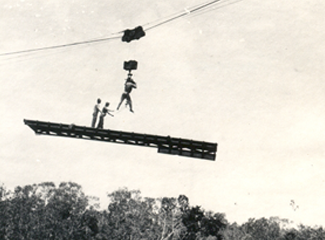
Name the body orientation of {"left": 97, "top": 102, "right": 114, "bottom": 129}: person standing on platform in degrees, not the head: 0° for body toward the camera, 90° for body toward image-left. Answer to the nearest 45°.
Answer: approximately 270°

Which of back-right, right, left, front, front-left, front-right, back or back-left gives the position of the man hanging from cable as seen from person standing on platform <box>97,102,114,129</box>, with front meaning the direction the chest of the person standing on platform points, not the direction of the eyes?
front-right

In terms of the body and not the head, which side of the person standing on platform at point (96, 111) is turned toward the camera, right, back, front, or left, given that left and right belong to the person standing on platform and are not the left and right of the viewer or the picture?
right

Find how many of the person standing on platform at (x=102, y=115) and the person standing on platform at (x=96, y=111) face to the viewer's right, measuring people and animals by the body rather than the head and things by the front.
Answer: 2
